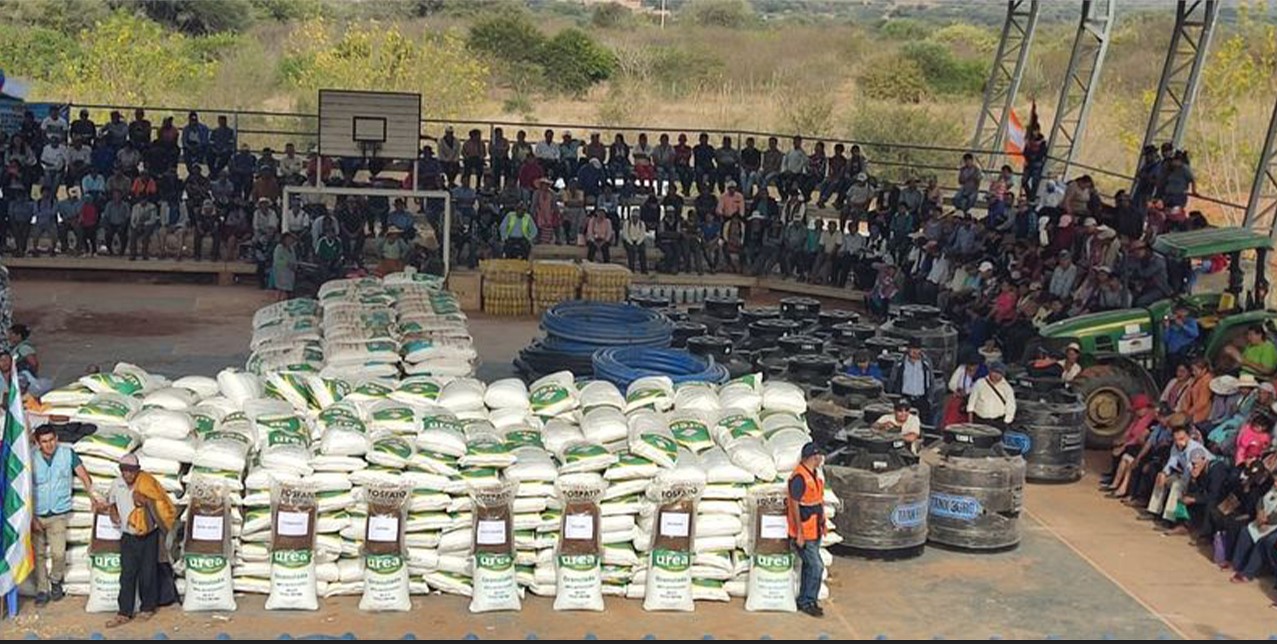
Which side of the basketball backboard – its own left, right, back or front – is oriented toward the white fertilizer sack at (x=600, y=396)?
front

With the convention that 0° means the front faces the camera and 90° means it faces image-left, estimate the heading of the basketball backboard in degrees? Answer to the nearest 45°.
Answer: approximately 0°

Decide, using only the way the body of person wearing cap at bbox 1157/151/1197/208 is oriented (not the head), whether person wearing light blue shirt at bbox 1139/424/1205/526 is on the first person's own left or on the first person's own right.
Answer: on the first person's own left

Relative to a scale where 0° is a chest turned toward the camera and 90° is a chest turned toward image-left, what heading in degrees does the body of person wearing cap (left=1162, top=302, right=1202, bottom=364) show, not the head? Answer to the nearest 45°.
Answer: approximately 45°

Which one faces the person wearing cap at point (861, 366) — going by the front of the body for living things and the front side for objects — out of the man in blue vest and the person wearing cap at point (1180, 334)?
the person wearing cap at point (1180, 334)

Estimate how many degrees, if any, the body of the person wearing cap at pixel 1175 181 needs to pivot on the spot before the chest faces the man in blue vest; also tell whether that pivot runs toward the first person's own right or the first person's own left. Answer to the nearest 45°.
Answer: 0° — they already face them

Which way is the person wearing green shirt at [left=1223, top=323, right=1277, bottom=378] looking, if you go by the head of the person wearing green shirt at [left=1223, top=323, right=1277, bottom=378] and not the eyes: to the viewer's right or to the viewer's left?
to the viewer's left

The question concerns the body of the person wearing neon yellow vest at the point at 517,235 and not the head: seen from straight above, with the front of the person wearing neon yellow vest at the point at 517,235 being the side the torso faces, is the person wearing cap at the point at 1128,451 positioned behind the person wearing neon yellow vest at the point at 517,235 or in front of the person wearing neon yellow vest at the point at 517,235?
in front

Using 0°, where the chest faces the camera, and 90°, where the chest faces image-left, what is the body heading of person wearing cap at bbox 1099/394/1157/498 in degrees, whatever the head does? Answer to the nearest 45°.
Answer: approximately 45°

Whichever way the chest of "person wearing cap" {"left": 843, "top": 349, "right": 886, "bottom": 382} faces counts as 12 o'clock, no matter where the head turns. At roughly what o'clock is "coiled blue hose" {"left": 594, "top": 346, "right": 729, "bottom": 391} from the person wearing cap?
The coiled blue hose is roughly at 2 o'clock from the person wearing cap.

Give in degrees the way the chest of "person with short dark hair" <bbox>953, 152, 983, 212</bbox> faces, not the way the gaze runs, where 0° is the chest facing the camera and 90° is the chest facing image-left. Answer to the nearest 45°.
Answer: approximately 45°
